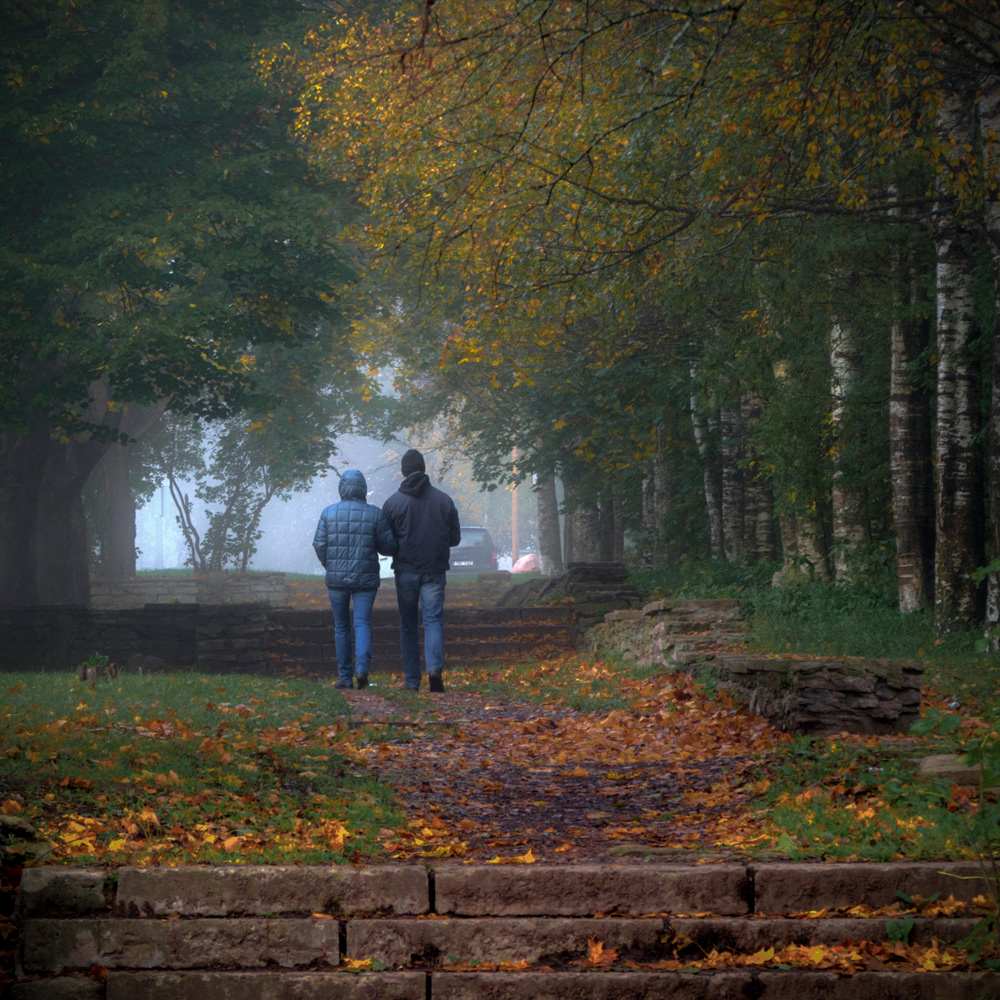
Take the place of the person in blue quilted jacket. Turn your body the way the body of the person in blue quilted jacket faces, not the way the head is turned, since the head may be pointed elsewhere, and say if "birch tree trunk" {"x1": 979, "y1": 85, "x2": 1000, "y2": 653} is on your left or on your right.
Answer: on your right

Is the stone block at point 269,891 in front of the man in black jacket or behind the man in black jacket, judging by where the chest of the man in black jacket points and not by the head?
behind

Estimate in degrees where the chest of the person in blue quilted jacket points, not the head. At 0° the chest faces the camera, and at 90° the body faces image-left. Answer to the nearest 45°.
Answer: approximately 180°

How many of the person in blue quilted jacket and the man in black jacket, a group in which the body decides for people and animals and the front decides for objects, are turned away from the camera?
2

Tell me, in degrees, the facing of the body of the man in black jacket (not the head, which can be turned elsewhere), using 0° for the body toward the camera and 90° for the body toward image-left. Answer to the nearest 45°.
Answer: approximately 180°

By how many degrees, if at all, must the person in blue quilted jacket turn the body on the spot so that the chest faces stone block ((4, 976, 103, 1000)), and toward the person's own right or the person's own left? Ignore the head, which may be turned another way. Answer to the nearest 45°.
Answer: approximately 180°

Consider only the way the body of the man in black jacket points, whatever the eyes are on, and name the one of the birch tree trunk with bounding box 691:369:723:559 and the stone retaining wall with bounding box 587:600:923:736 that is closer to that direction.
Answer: the birch tree trunk

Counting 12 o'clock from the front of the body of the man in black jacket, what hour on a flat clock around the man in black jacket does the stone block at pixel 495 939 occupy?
The stone block is roughly at 6 o'clock from the man in black jacket.

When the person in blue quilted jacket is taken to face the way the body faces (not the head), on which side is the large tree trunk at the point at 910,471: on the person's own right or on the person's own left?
on the person's own right

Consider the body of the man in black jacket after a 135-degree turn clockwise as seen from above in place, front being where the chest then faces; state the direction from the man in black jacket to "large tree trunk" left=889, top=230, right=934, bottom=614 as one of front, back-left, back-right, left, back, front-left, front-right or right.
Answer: front-left

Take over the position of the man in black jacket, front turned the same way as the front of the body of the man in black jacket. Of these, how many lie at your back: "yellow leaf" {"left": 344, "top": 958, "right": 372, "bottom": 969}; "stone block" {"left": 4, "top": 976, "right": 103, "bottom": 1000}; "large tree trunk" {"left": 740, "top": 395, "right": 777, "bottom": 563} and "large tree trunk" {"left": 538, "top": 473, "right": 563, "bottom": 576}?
2

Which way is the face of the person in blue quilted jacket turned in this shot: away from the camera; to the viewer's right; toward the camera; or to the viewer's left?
away from the camera

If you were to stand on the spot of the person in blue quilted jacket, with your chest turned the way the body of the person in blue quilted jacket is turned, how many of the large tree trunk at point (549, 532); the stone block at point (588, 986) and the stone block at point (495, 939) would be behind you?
2

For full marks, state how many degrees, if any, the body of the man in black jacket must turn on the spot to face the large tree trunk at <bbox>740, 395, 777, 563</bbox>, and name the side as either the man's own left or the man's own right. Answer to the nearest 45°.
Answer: approximately 45° to the man's own right
